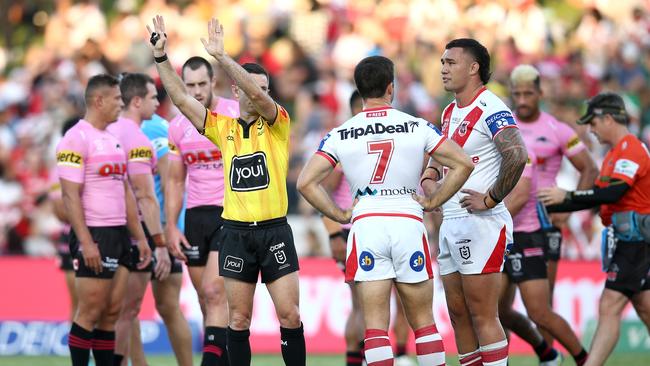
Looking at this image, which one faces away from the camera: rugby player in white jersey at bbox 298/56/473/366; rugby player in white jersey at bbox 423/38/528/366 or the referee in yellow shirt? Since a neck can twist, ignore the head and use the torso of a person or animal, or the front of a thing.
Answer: rugby player in white jersey at bbox 298/56/473/366

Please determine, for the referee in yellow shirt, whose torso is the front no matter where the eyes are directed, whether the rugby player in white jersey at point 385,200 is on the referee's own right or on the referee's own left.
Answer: on the referee's own left

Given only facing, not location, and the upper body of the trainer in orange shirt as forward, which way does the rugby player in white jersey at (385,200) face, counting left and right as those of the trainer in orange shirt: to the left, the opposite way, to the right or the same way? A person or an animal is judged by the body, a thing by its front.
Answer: to the right

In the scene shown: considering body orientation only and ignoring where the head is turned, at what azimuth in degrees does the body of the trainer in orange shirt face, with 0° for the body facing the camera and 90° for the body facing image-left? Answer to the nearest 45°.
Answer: approximately 90°

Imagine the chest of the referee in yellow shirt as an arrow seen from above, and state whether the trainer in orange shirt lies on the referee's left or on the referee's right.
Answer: on the referee's left

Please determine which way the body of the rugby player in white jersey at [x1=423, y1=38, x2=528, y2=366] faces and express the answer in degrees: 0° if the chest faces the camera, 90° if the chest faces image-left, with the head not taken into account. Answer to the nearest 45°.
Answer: approximately 45°

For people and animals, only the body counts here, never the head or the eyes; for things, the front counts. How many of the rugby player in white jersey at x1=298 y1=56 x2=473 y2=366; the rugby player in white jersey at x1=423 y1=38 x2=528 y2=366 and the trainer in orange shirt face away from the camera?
1

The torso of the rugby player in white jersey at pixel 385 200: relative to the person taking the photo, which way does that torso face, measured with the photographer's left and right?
facing away from the viewer

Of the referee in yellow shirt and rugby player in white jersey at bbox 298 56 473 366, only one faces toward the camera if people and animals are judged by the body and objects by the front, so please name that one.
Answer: the referee in yellow shirt

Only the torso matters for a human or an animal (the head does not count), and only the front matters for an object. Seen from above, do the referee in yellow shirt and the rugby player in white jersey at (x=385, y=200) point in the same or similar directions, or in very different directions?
very different directions

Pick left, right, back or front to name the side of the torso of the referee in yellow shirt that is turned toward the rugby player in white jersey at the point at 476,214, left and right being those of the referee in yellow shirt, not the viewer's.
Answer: left

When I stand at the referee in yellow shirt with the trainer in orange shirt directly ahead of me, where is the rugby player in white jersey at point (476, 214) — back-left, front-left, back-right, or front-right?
front-right

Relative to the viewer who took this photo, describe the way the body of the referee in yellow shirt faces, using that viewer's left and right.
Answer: facing the viewer

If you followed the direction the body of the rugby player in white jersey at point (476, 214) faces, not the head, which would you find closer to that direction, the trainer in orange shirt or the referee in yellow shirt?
the referee in yellow shirt

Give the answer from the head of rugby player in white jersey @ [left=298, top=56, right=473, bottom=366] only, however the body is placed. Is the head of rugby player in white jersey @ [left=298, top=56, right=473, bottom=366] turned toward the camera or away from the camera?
away from the camera
